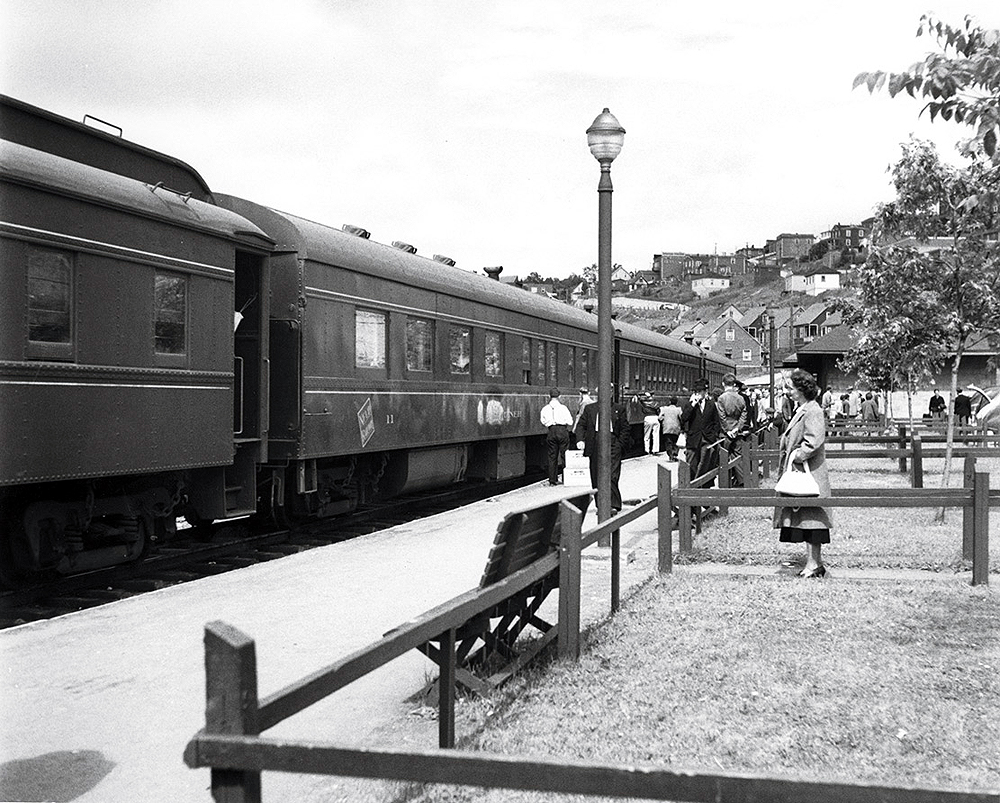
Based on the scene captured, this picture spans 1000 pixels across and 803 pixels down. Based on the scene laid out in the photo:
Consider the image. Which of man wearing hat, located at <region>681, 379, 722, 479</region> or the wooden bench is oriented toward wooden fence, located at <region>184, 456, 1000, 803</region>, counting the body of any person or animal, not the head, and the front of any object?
the man wearing hat

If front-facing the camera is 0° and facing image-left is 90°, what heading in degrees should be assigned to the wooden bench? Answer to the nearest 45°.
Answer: approximately 135°

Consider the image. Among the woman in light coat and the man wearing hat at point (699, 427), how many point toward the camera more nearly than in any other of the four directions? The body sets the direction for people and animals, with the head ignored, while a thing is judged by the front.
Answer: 1

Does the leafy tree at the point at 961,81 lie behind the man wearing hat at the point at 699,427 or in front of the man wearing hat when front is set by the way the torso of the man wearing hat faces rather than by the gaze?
in front

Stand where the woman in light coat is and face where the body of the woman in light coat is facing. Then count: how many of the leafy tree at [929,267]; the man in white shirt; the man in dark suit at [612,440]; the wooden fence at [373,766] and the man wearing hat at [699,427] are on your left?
1

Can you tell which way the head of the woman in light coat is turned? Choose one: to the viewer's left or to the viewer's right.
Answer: to the viewer's left

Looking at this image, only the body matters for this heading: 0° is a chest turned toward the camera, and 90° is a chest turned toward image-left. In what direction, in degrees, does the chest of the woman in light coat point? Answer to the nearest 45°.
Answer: approximately 90°

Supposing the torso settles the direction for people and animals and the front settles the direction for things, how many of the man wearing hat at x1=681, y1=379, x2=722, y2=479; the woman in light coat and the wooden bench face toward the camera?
1

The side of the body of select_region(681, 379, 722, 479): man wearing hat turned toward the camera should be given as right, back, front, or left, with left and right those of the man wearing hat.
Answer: front

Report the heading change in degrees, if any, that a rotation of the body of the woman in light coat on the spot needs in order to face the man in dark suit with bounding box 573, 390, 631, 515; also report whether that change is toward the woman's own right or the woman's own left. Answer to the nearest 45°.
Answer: approximately 45° to the woman's own right

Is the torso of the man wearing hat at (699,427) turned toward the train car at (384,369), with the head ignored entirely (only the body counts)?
no

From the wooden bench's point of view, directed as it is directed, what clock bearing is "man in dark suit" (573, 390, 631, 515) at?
The man in dark suit is roughly at 2 o'clock from the wooden bench.

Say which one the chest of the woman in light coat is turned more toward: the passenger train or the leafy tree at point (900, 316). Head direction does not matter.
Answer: the passenger train

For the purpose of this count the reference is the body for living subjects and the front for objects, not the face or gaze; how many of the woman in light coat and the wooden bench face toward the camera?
0
